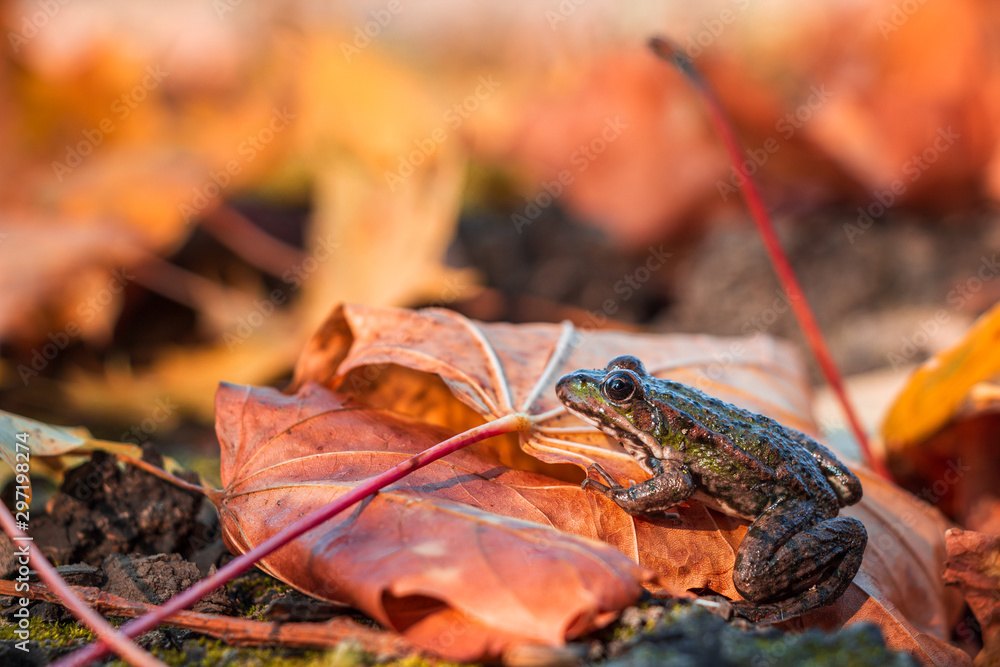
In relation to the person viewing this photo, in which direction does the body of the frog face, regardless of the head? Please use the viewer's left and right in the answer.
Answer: facing to the left of the viewer

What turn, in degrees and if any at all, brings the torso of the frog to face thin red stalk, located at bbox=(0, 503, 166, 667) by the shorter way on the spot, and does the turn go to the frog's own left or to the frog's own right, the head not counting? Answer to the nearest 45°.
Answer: approximately 45° to the frog's own left

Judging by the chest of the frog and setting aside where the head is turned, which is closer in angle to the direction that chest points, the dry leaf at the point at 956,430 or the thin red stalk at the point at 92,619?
the thin red stalk

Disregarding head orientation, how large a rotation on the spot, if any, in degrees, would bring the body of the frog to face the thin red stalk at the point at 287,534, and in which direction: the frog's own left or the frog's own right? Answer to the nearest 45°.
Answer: approximately 45° to the frog's own left

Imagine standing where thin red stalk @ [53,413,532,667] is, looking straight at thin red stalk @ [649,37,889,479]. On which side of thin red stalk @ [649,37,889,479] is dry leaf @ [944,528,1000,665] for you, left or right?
right

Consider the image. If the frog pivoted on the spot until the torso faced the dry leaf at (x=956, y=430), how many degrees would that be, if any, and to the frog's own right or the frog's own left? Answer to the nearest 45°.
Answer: approximately 135° to the frog's own right

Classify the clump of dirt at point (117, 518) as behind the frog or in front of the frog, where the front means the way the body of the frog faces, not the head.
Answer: in front
